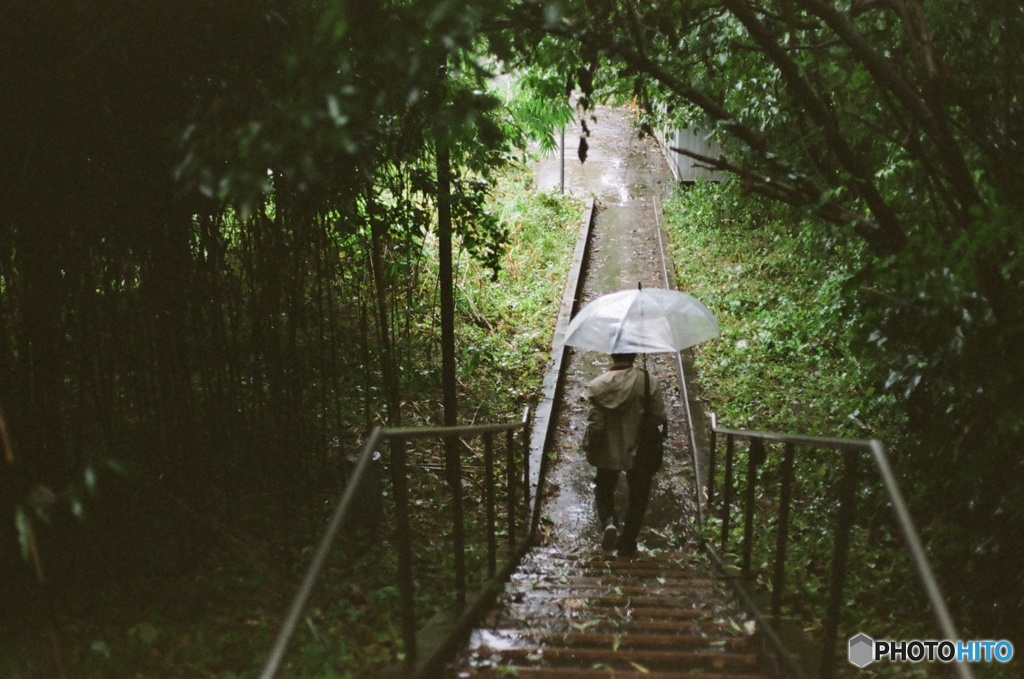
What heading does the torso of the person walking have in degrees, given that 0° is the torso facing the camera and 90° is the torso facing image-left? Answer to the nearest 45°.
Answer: approximately 180°

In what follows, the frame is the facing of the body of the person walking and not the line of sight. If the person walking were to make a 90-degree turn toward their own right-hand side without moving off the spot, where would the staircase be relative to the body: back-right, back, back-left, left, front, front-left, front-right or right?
right
